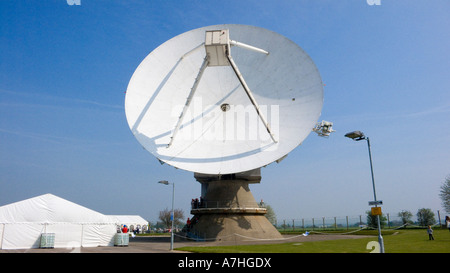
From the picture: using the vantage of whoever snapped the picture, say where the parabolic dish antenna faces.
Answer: facing the viewer

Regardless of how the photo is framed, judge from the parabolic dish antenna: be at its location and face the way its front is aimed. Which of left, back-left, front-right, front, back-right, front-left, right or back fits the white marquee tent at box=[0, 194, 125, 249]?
right
